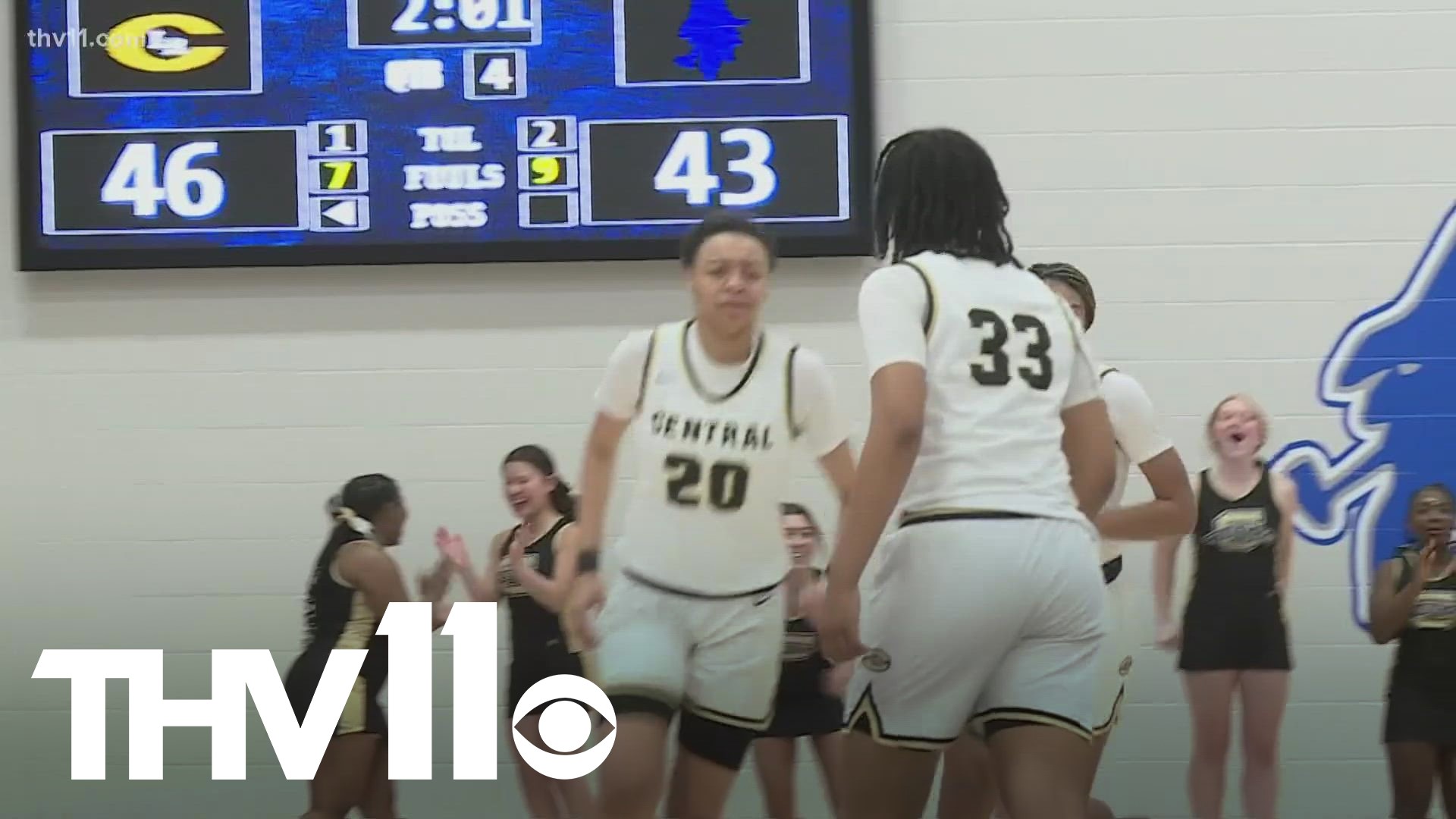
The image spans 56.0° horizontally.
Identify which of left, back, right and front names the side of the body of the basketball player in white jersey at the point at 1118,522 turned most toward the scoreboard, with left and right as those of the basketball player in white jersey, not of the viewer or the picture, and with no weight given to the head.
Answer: right

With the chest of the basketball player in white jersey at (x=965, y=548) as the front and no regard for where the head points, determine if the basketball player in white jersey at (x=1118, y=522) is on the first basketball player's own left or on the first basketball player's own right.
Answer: on the first basketball player's own right

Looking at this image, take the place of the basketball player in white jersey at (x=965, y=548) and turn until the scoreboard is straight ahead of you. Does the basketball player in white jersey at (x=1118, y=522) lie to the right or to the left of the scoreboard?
right

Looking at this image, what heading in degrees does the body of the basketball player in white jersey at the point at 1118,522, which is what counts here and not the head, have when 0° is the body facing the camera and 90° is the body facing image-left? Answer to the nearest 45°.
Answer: approximately 45°

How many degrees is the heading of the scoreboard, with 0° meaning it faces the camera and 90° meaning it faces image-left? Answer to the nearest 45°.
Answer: approximately 0°

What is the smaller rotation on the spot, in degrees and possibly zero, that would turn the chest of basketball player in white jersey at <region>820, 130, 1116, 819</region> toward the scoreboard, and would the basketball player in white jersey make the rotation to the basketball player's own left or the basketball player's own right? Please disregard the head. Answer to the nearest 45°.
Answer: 0° — they already face it

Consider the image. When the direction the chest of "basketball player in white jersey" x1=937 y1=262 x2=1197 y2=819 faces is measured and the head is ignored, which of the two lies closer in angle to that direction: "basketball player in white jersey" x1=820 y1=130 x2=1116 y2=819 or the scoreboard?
the basketball player in white jersey

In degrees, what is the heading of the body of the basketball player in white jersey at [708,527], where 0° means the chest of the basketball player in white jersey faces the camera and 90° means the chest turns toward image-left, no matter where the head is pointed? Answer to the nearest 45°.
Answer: approximately 0°

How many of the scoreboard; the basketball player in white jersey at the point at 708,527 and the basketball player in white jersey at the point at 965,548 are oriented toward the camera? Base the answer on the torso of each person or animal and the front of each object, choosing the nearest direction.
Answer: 2

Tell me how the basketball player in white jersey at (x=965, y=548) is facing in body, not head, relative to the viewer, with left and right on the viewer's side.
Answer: facing away from the viewer and to the left of the viewer

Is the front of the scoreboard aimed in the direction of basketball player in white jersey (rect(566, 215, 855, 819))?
yes

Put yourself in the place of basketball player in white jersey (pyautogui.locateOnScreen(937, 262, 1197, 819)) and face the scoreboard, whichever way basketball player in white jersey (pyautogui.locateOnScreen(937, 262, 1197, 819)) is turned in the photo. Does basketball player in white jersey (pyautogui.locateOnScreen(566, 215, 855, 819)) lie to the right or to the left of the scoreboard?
left
